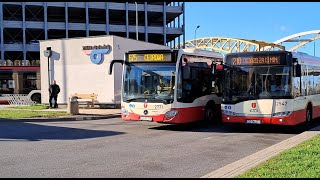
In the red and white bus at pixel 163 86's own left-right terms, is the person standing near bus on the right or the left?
on its right

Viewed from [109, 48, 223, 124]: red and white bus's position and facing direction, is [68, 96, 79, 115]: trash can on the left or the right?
on its right

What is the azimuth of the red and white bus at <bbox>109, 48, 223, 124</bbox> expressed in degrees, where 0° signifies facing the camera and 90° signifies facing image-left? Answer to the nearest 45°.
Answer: approximately 45°

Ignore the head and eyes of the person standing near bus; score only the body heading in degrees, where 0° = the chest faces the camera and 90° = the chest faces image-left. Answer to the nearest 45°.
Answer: approximately 0°
